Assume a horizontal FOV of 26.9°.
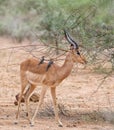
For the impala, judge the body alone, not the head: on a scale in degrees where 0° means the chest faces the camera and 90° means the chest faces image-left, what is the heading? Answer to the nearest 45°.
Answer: approximately 270°
